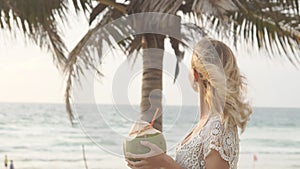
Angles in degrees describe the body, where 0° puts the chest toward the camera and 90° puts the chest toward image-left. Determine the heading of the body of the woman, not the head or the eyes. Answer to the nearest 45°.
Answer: approximately 90°

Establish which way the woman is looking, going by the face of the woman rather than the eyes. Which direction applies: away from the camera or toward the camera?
away from the camera
